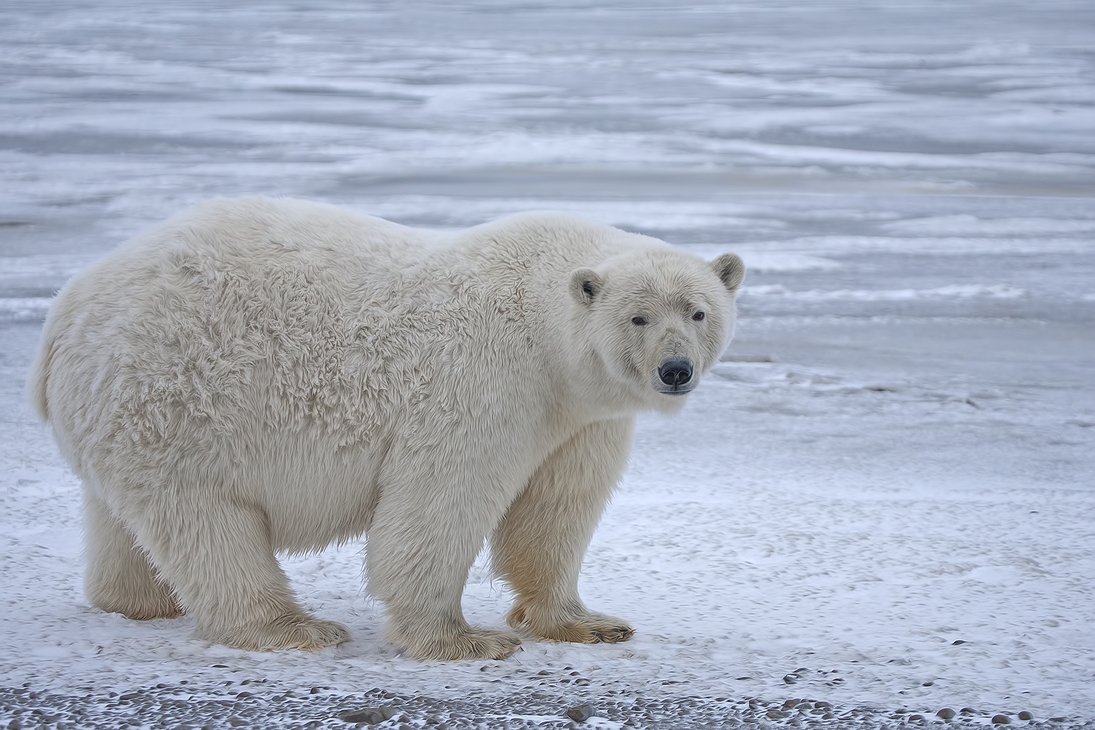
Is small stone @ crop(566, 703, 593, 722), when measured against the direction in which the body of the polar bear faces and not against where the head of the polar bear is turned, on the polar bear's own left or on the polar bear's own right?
on the polar bear's own right

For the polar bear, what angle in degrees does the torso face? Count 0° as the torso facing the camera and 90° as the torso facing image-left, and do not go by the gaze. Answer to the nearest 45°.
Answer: approximately 270°

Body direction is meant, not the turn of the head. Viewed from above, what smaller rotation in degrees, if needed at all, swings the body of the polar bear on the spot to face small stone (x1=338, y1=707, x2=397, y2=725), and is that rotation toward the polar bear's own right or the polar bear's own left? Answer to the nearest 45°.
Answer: approximately 90° to the polar bear's own right
